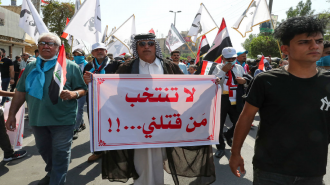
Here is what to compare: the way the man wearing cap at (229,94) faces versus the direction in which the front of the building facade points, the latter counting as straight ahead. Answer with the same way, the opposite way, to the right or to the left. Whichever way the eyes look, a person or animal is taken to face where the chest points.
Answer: to the right

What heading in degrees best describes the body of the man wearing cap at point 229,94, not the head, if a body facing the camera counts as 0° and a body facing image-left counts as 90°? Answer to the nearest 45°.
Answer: approximately 0°

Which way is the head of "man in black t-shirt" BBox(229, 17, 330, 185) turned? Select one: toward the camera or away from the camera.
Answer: toward the camera

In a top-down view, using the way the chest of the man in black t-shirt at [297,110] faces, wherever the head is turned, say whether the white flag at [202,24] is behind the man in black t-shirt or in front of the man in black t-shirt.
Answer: behind

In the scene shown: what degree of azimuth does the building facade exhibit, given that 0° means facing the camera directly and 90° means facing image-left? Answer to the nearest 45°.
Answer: approximately 315°

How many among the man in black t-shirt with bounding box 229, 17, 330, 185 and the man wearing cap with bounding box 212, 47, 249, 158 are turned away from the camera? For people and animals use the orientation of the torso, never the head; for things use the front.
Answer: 0

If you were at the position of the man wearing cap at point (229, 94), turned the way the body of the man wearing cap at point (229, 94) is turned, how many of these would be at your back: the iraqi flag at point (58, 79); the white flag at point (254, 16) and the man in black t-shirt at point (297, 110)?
1

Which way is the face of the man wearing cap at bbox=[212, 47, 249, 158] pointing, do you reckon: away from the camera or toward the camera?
toward the camera

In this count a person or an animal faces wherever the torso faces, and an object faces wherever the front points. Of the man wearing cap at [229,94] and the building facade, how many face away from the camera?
0

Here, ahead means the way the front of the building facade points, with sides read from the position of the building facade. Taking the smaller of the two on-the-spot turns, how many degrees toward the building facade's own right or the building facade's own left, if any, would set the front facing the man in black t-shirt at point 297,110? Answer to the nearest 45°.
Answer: approximately 45° to the building facade's own right

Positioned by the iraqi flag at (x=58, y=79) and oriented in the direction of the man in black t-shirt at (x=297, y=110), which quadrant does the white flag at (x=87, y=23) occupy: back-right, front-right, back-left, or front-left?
back-left

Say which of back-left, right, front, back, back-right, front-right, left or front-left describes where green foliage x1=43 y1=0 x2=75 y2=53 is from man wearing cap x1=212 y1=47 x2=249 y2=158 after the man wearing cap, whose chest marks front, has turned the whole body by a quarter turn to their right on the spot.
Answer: front-right

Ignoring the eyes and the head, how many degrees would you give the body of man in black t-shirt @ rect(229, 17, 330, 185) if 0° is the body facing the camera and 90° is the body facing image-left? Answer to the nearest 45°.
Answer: approximately 315°

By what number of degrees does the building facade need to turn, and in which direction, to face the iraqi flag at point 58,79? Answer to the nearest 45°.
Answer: approximately 45° to its right

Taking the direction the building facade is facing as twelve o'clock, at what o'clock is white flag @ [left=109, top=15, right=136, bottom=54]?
The white flag is roughly at 1 o'clock from the building facade.

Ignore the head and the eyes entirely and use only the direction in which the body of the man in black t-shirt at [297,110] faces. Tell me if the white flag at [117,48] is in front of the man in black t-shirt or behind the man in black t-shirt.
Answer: behind
